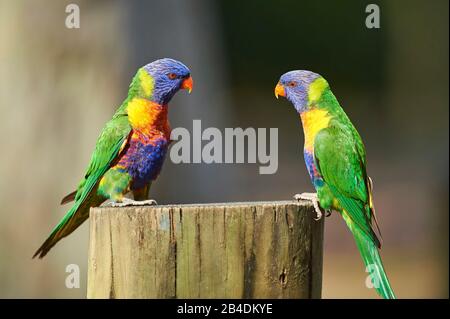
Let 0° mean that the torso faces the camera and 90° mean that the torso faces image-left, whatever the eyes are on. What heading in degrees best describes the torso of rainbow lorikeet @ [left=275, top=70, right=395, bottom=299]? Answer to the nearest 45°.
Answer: approximately 90°

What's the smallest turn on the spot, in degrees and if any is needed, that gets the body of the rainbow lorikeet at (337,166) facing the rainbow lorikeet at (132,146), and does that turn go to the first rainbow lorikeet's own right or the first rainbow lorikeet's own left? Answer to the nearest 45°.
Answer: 0° — it already faces it
